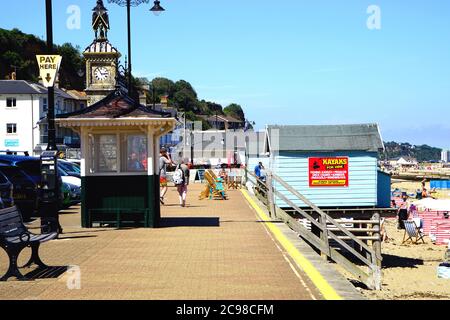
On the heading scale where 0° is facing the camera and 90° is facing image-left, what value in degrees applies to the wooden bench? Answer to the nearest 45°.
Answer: approximately 315°

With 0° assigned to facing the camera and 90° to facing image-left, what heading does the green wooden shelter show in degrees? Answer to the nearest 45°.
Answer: approximately 0°

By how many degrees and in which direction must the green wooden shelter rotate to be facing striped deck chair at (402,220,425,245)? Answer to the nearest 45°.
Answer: approximately 135° to its left

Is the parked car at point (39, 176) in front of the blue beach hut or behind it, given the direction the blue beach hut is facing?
in front

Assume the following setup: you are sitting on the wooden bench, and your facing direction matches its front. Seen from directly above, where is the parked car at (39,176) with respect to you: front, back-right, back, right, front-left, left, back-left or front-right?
back-left

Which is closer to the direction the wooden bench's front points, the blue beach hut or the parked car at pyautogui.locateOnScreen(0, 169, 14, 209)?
the blue beach hut

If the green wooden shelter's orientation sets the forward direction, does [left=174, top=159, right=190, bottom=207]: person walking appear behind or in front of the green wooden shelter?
behind

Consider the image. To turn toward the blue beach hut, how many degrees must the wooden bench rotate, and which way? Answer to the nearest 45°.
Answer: approximately 90° to its left
